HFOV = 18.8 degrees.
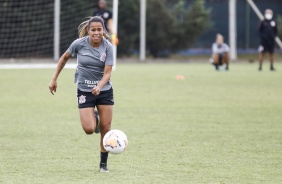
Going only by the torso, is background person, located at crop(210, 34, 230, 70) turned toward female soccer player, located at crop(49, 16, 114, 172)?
yes

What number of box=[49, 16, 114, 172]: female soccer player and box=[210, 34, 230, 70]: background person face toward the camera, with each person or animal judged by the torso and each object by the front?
2

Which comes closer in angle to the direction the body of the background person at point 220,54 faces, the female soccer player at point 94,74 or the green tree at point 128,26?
the female soccer player

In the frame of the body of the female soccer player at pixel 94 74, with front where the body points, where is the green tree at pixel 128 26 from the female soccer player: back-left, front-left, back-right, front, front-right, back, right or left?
back

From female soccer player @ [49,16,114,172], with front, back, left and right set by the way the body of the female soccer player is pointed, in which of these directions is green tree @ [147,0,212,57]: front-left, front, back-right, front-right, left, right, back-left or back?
back

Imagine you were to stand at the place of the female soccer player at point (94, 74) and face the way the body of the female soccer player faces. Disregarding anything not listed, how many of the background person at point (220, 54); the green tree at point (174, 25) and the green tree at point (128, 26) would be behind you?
3

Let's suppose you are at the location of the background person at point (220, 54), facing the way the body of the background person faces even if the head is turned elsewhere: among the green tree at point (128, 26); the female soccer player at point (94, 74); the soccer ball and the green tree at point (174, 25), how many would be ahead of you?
2

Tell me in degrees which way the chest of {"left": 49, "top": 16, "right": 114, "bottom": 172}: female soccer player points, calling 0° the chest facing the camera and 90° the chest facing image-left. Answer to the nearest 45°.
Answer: approximately 0°

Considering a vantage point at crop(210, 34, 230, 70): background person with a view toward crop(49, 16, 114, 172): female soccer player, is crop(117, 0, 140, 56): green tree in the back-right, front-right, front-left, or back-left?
back-right

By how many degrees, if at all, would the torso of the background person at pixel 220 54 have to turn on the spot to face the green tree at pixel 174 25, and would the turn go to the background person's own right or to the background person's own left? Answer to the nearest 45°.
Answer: approximately 180°
